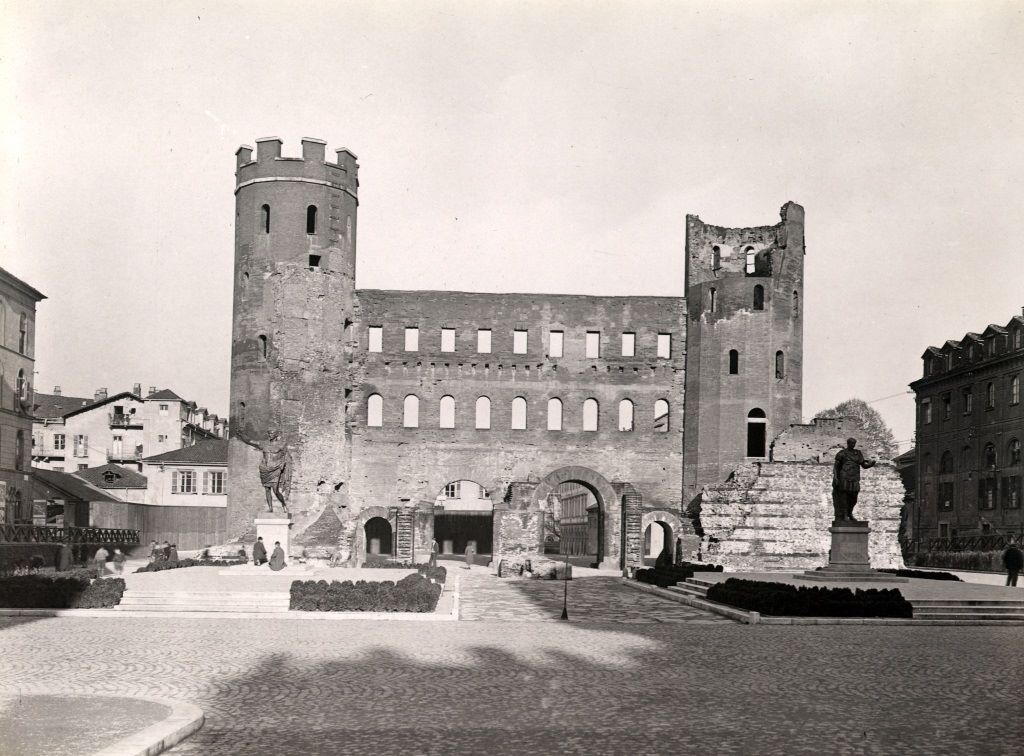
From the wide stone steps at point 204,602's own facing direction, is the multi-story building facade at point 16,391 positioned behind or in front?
behind

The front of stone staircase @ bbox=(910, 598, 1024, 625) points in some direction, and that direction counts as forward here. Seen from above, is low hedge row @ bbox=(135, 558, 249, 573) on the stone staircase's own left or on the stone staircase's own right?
on the stone staircase's own right

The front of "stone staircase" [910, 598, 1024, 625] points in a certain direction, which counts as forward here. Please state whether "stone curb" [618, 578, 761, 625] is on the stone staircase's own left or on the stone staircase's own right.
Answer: on the stone staircase's own right

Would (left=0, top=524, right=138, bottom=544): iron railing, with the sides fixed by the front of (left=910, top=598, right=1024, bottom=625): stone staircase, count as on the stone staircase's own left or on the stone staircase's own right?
on the stone staircase's own right

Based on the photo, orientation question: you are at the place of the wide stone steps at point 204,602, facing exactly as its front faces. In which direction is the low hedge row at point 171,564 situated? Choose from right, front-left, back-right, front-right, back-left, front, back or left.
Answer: back

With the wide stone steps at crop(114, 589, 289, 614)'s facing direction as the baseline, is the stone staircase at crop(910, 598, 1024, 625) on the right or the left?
on its left

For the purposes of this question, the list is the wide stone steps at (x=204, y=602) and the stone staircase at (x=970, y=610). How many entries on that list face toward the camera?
2

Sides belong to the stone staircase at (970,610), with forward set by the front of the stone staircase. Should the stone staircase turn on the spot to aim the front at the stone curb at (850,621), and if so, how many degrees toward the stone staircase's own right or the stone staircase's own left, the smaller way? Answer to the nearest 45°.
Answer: approximately 45° to the stone staircase's own right

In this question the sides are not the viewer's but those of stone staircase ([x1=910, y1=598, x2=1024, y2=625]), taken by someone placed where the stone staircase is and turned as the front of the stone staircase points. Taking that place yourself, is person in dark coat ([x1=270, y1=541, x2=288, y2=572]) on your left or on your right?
on your right

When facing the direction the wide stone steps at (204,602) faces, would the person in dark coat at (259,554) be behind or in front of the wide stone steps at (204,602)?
behind

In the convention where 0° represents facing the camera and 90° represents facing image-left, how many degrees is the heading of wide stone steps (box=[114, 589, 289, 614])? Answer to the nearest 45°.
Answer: approximately 0°
